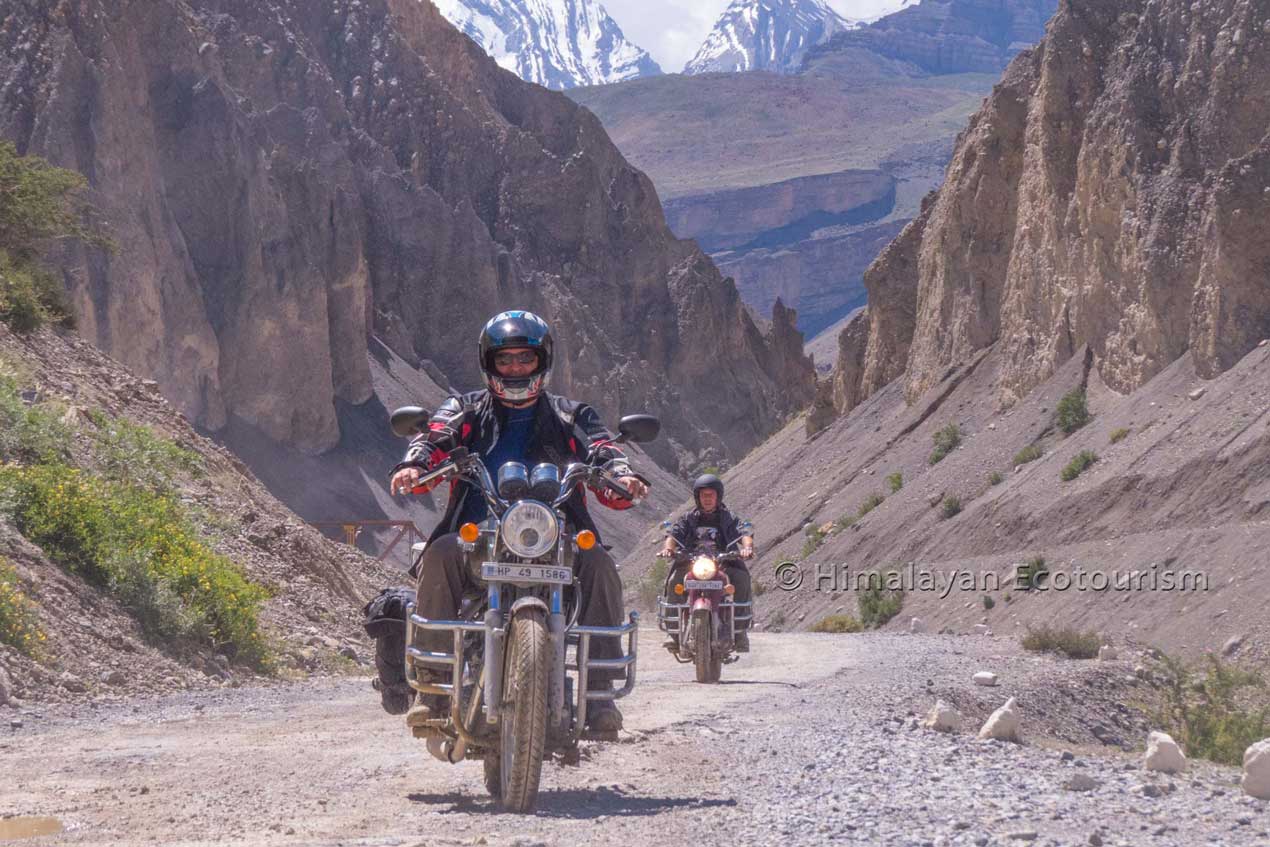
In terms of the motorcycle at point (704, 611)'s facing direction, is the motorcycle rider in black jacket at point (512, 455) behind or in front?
in front

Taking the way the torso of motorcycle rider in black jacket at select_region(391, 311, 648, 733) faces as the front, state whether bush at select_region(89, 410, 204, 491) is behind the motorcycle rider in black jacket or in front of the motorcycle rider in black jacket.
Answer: behind

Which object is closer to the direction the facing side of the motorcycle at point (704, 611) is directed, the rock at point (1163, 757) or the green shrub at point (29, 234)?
the rock

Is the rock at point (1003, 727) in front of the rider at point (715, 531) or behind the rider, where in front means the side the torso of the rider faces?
in front

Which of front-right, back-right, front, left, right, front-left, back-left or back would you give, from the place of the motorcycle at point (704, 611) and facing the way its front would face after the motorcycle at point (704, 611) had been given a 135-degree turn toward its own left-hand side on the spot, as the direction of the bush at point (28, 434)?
back-left

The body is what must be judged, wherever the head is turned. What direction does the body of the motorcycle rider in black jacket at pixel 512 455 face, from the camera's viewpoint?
toward the camera

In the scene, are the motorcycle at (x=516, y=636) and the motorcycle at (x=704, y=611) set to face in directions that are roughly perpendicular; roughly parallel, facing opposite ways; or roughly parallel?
roughly parallel

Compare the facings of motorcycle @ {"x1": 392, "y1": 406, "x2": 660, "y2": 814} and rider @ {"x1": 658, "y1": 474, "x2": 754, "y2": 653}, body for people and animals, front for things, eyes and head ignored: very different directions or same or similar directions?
same or similar directions

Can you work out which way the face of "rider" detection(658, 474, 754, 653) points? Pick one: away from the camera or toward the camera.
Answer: toward the camera

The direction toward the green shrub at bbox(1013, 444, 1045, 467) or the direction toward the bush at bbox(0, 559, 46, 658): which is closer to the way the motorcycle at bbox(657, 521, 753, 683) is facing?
the bush

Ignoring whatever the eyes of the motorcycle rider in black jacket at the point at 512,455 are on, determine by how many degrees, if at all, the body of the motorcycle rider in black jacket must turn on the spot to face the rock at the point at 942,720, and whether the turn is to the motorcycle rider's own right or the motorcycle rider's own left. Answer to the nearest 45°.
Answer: approximately 135° to the motorcycle rider's own left

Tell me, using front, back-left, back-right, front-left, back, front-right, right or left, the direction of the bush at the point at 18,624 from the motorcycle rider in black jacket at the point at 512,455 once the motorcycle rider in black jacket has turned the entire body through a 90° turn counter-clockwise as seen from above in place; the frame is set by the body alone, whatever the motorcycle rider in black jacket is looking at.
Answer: back-left

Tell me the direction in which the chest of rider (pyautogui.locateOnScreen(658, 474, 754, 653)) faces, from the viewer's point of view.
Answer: toward the camera

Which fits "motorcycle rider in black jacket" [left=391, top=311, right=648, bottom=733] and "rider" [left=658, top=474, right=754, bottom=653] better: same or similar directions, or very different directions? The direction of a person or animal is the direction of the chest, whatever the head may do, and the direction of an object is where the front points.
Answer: same or similar directions
